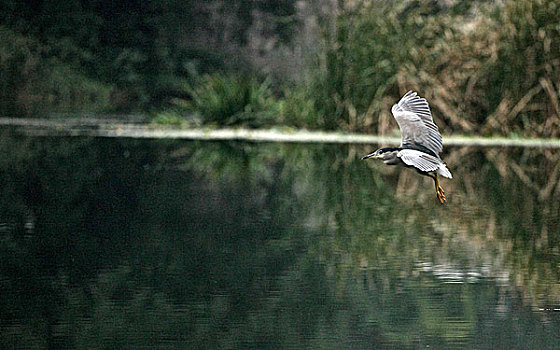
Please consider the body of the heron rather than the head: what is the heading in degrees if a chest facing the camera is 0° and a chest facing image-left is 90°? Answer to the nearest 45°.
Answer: approximately 90°
